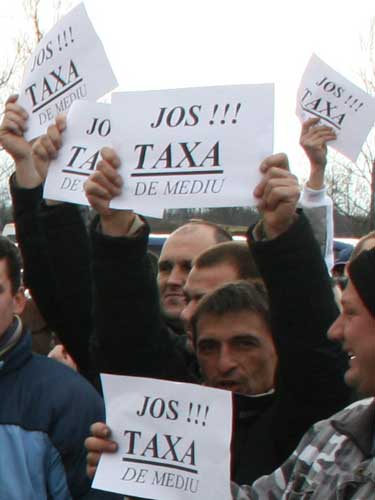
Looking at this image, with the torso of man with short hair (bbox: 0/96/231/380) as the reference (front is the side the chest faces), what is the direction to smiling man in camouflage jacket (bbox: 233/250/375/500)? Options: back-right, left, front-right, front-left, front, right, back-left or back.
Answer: left

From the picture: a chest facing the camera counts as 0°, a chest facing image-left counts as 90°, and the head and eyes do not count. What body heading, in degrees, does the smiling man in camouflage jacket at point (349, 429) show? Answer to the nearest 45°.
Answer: approximately 90°

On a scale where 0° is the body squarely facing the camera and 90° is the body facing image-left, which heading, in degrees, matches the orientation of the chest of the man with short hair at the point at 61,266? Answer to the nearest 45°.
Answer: approximately 45°

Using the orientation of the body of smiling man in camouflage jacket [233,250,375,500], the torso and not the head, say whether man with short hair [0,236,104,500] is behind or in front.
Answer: in front

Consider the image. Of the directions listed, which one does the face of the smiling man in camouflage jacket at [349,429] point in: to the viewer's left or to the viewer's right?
to the viewer's left

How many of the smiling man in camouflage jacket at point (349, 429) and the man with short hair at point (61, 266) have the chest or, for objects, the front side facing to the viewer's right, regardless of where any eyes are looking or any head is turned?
0

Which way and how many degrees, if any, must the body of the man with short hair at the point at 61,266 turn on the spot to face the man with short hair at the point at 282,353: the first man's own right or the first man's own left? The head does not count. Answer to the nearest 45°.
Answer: approximately 90° to the first man's own left
